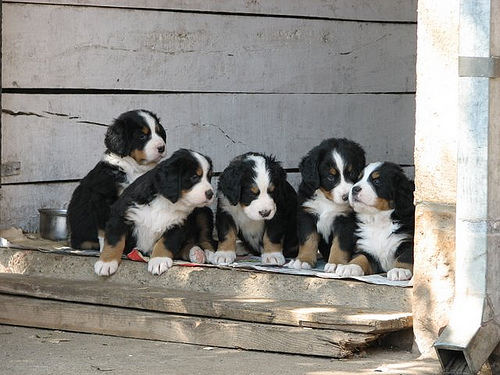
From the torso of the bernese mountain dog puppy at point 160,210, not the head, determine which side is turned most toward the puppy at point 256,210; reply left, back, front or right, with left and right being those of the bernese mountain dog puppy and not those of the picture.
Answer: left

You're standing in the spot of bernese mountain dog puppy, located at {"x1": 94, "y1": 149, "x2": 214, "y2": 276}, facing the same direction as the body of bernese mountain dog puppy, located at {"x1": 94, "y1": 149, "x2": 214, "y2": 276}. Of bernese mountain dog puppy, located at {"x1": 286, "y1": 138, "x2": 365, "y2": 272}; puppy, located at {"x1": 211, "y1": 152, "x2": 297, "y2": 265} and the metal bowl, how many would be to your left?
2

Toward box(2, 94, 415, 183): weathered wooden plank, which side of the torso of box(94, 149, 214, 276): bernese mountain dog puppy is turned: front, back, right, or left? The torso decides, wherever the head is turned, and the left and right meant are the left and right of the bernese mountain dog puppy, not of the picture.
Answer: back

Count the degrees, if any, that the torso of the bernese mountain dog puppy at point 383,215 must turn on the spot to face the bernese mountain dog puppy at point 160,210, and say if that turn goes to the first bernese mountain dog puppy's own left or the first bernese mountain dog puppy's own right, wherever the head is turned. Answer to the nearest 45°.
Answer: approximately 45° to the first bernese mountain dog puppy's own right

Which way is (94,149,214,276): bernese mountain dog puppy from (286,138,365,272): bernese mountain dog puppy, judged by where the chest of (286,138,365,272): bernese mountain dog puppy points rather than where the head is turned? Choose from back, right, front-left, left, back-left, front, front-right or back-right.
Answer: right

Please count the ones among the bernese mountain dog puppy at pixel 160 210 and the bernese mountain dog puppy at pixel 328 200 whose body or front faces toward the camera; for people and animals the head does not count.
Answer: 2

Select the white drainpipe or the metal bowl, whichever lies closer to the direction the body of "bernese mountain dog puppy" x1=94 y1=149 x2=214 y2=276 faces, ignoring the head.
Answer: the white drainpipe
